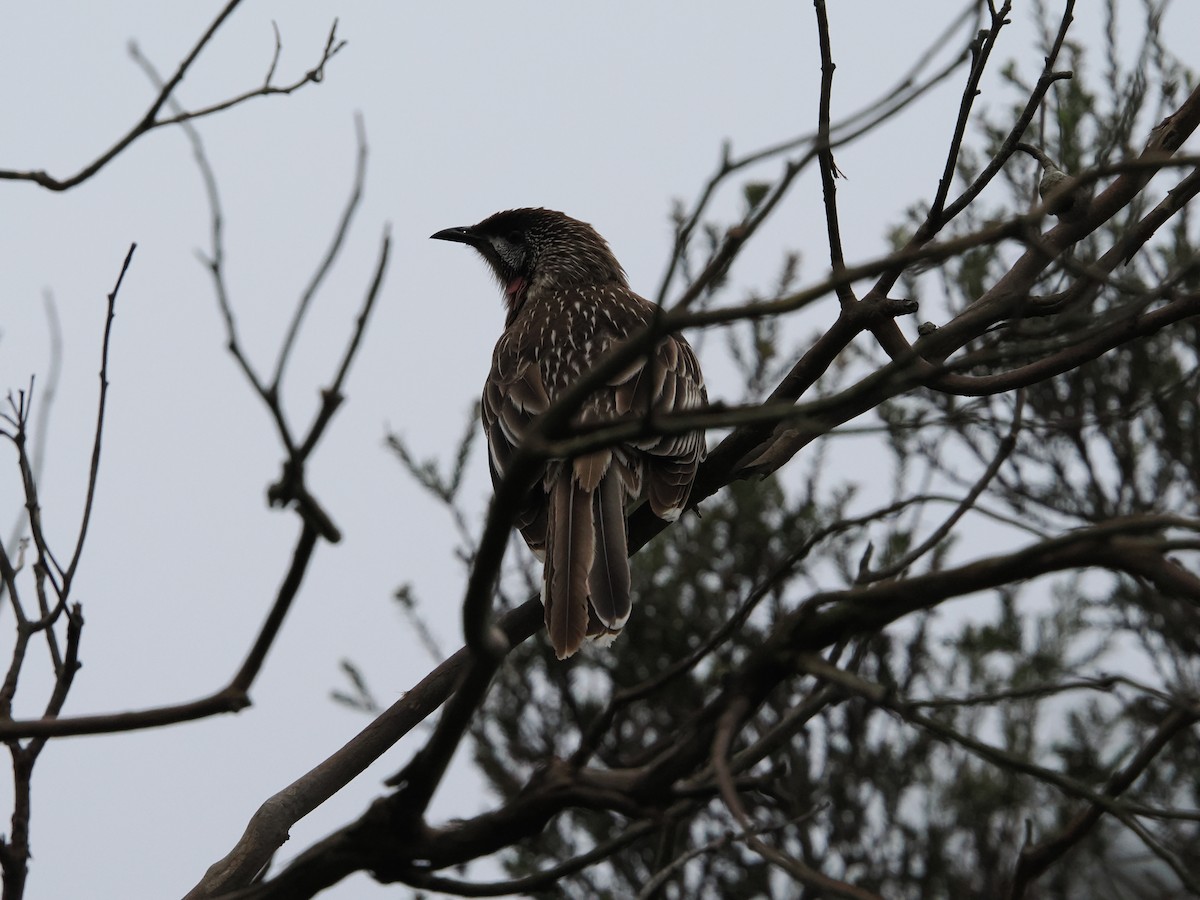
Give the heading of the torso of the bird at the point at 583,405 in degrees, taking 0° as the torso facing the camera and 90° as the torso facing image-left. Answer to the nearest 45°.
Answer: approximately 180°
